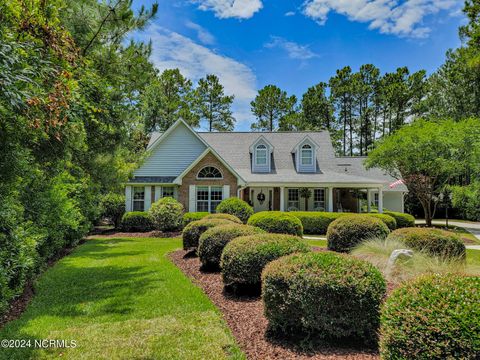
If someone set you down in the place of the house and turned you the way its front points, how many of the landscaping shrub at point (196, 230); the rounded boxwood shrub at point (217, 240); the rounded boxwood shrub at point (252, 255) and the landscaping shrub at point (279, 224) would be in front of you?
4

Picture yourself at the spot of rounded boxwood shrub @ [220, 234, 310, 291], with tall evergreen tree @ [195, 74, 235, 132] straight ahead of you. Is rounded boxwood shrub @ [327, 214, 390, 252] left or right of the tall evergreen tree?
right

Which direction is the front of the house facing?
toward the camera

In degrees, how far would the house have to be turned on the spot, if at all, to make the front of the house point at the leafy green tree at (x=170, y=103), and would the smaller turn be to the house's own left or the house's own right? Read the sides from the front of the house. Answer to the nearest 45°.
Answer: approximately 135° to the house's own right

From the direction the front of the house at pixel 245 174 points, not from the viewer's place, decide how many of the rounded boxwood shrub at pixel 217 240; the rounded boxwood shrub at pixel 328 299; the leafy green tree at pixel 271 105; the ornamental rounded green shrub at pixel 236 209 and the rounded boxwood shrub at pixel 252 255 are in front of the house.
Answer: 4

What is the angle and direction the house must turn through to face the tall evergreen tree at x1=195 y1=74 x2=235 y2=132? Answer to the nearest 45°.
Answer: approximately 180°

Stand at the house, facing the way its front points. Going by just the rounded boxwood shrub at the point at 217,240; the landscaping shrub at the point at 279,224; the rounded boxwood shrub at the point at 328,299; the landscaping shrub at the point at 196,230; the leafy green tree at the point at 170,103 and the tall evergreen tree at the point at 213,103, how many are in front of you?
4

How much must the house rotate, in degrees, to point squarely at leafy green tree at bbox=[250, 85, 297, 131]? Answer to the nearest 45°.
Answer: approximately 180°

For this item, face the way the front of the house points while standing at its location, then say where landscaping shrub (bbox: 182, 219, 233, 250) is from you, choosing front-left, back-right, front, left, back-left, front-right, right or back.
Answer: front

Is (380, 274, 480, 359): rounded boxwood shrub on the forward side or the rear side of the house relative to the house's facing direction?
on the forward side

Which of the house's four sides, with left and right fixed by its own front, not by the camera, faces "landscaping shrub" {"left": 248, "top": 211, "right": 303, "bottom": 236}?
front

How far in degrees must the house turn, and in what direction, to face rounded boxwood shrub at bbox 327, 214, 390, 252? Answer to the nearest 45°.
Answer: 0° — it already faces it

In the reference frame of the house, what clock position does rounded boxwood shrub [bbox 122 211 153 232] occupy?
The rounded boxwood shrub is roughly at 2 o'clock from the house.
